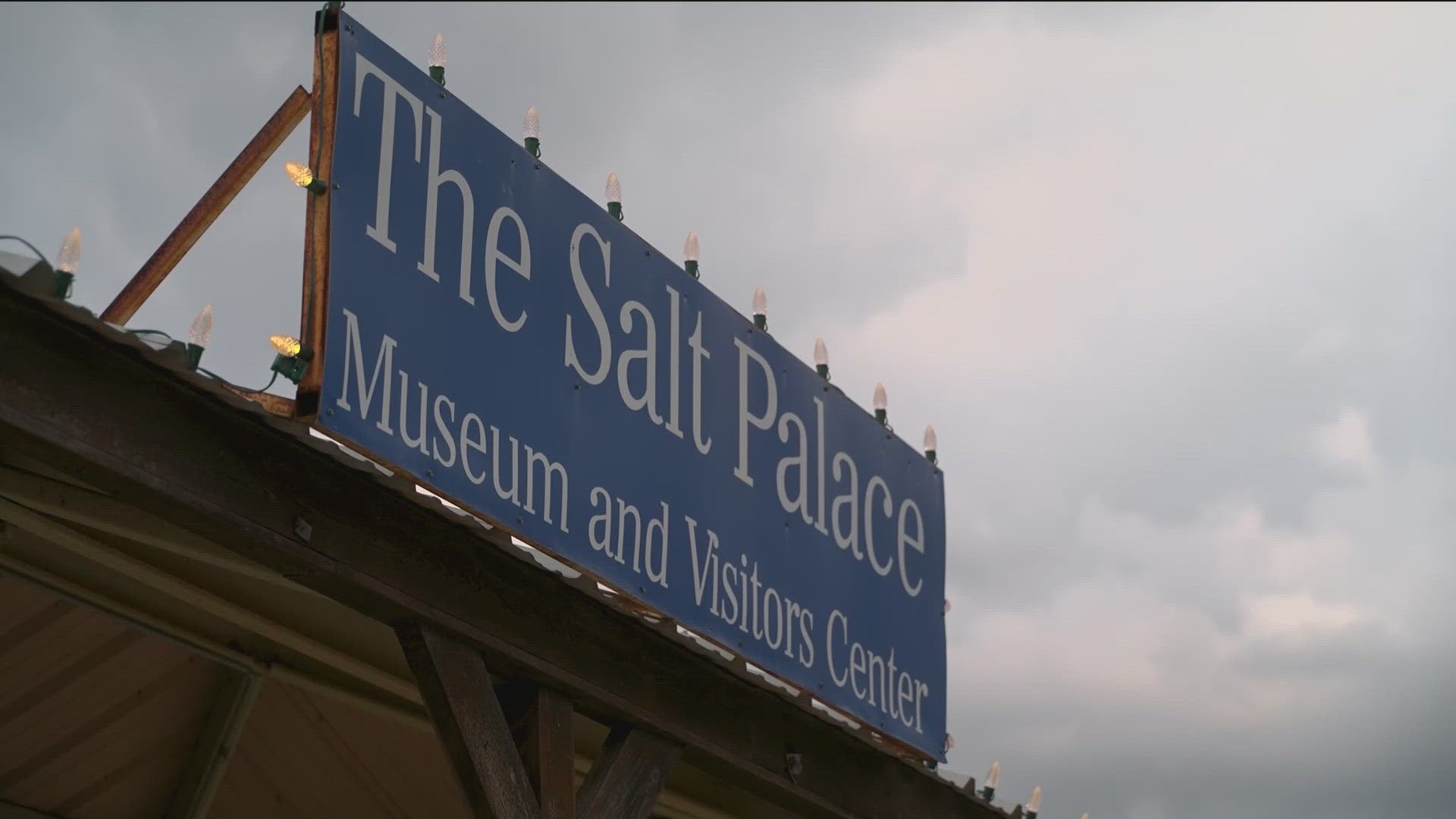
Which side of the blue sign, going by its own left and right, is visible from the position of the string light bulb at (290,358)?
right

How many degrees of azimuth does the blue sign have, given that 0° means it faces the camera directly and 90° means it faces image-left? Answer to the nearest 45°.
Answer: approximately 315°

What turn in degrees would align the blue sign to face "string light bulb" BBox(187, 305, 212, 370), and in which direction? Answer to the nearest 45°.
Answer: approximately 90° to its right

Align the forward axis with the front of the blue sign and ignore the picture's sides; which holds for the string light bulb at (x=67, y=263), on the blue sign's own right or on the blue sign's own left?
on the blue sign's own right
